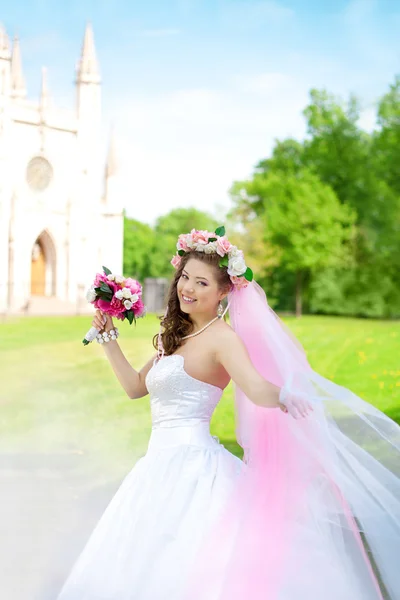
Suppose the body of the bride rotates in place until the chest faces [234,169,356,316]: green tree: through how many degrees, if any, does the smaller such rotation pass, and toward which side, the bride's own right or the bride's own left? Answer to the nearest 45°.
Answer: approximately 135° to the bride's own right

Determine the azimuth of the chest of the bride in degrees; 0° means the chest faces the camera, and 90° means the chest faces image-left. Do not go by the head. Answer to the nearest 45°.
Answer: approximately 45°

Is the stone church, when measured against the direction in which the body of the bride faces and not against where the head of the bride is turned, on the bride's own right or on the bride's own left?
on the bride's own right
